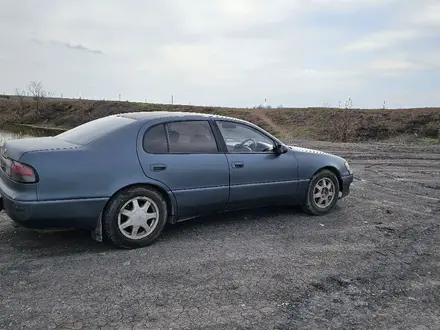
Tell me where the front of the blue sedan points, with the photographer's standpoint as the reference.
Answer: facing away from the viewer and to the right of the viewer
